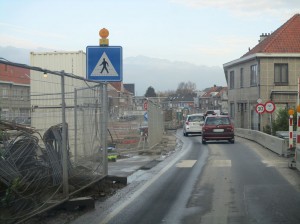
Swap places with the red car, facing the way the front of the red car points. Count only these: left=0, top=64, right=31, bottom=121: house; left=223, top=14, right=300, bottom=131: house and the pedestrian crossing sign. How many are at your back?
2

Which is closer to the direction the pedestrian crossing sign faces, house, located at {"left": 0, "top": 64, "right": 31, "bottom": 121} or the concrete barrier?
the concrete barrier

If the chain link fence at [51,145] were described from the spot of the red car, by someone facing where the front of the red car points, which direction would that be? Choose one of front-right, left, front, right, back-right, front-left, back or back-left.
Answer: back

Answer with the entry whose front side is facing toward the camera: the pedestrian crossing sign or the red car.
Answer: the pedestrian crossing sign

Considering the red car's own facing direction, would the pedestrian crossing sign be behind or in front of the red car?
behind

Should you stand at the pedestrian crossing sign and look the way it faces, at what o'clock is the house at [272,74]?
The house is roughly at 7 o'clock from the pedestrian crossing sign.

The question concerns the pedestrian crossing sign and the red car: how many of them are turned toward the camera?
1

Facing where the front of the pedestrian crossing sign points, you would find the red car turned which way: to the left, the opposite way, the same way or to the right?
the opposite way

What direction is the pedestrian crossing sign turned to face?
toward the camera

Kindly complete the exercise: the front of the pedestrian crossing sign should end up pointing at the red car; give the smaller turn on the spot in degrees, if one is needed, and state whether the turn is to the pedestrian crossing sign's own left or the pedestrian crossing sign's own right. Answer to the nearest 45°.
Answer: approximately 135° to the pedestrian crossing sign's own left

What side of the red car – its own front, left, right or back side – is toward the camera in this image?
back
